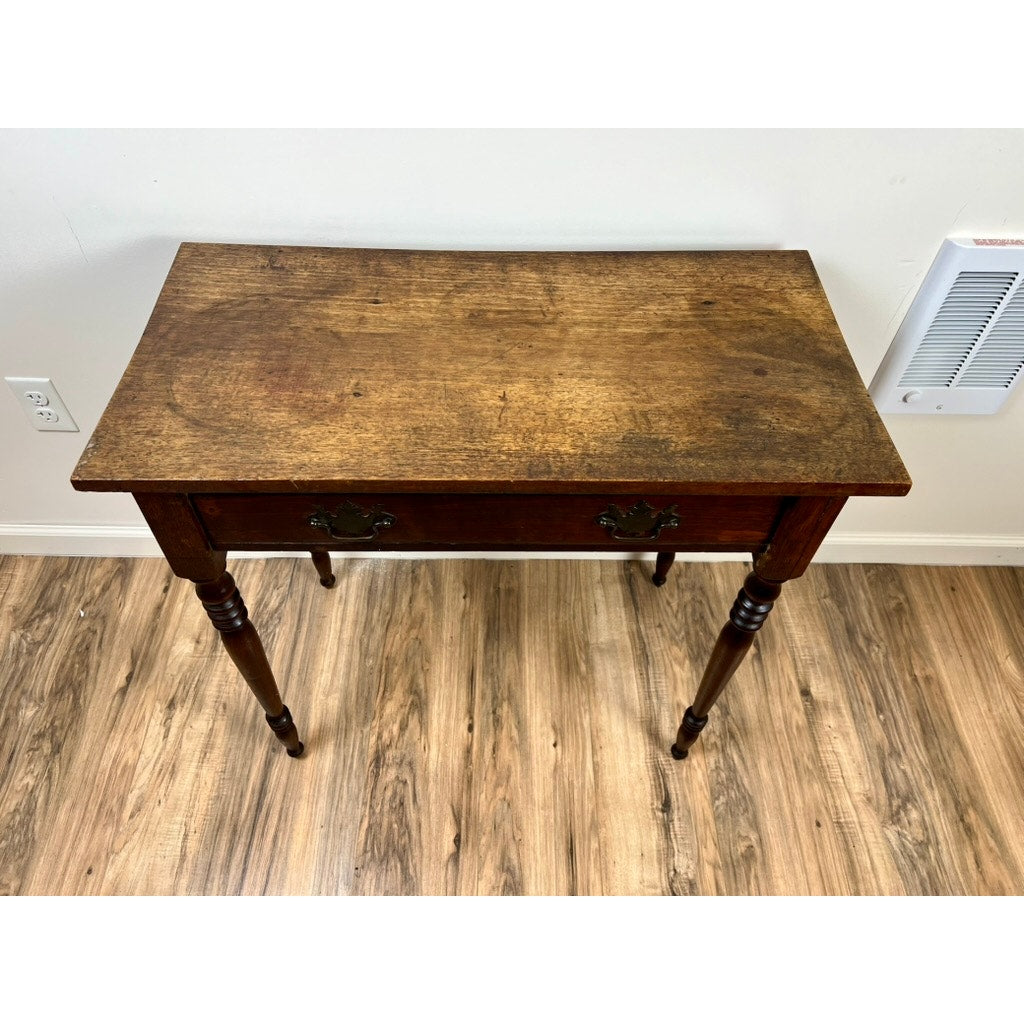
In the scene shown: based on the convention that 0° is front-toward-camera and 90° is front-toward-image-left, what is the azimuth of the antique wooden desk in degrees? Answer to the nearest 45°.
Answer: approximately 0°

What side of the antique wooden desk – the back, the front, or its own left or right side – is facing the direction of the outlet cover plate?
right

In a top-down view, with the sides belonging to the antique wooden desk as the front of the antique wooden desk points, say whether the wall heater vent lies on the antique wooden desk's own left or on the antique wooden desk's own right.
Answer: on the antique wooden desk's own left

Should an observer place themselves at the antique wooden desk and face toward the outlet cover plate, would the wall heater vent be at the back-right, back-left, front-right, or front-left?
back-right
